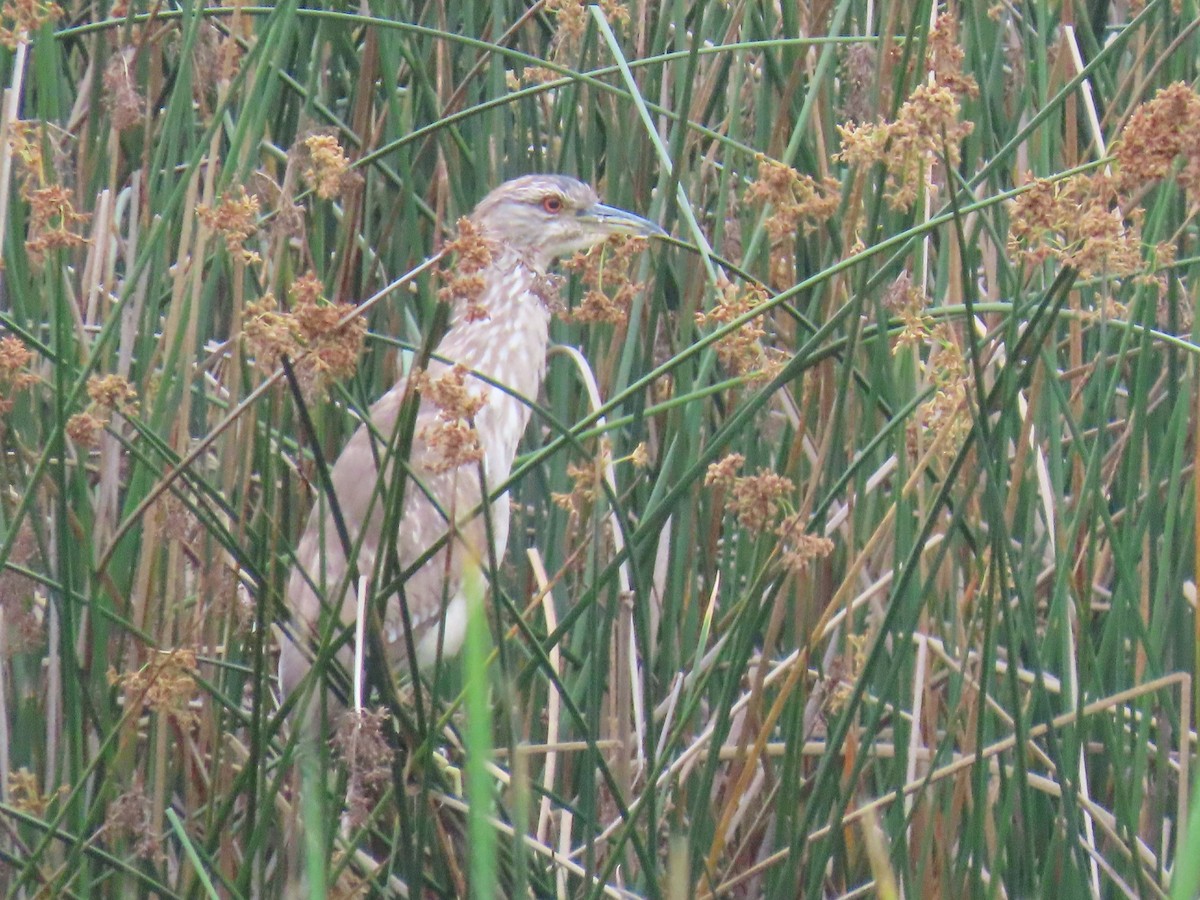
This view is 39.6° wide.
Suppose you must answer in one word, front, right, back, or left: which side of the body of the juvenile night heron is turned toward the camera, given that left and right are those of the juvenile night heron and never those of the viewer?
right

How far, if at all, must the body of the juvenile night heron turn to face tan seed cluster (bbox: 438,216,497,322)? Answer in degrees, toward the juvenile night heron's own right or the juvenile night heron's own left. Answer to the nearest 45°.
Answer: approximately 90° to the juvenile night heron's own right

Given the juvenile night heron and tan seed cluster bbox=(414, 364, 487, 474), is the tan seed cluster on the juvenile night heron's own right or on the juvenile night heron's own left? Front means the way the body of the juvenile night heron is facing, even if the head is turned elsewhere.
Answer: on the juvenile night heron's own right

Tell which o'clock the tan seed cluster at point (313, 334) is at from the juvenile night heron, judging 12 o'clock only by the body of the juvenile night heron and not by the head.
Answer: The tan seed cluster is roughly at 6 o'clock from the juvenile night heron.
